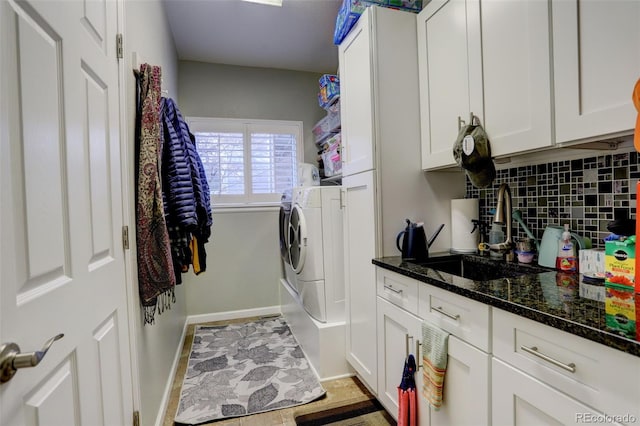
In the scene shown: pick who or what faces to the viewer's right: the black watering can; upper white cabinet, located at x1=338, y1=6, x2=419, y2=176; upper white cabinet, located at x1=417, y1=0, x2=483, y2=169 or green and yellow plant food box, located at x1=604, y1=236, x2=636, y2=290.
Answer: the black watering can

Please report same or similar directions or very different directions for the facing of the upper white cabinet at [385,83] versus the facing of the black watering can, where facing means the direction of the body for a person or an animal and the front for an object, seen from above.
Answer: very different directions

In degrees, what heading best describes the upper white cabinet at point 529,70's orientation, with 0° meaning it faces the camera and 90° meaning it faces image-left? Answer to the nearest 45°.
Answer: approximately 45°

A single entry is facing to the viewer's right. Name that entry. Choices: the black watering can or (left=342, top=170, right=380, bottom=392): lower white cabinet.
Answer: the black watering can

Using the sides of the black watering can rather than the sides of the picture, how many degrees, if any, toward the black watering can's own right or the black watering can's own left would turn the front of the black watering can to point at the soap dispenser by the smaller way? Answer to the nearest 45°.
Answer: approximately 45° to the black watering can's own right

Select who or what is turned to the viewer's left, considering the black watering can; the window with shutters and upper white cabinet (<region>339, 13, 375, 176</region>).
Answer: the upper white cabinet

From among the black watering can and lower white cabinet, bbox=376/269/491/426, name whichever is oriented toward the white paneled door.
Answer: the lower white cabinet

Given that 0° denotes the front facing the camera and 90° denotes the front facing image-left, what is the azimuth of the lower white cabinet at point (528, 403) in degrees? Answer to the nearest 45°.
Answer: approximately 45°

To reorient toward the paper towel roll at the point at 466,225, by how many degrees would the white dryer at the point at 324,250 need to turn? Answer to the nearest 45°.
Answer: approximately 135° to its left
